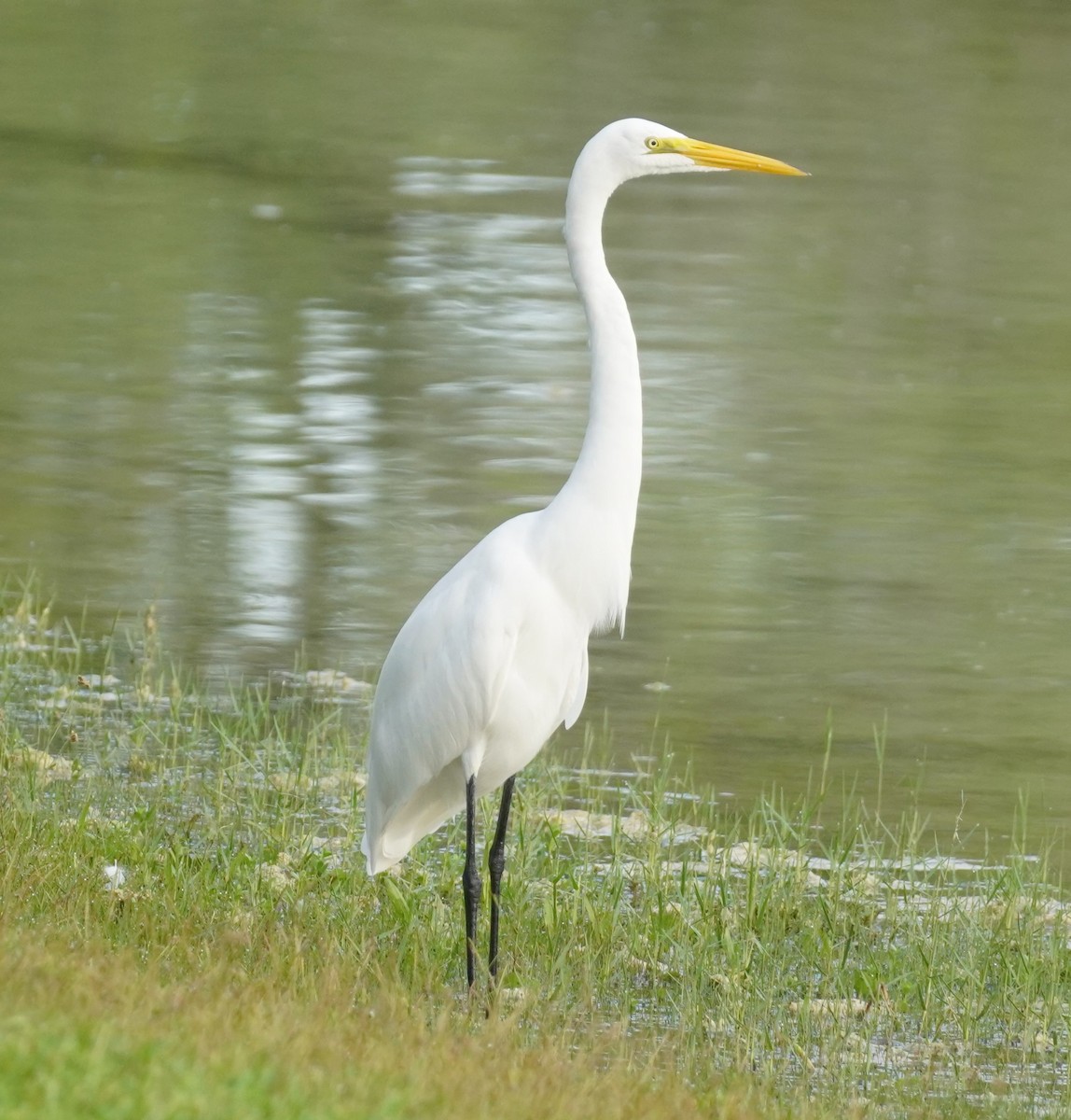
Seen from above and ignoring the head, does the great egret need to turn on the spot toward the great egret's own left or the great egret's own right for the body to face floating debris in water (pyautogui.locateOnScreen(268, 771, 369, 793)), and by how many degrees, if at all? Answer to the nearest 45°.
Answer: approximately 135° to the great egret's own left

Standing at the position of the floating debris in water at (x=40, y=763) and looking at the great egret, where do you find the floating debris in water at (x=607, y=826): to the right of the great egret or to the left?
left

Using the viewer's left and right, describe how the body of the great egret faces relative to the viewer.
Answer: facing to the right of the viewer

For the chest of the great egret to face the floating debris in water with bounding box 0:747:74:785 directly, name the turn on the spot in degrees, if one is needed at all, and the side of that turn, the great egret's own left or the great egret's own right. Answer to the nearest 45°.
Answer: approximately 135° to the great egret's own left

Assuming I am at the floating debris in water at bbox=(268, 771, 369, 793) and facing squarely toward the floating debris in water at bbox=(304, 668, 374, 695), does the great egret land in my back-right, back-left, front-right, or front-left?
back-right

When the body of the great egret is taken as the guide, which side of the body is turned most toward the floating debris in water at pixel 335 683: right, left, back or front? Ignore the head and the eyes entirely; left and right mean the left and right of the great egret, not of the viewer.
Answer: left

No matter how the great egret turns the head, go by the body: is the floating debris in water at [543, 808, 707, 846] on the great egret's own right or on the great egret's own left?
on the great egret's own left
